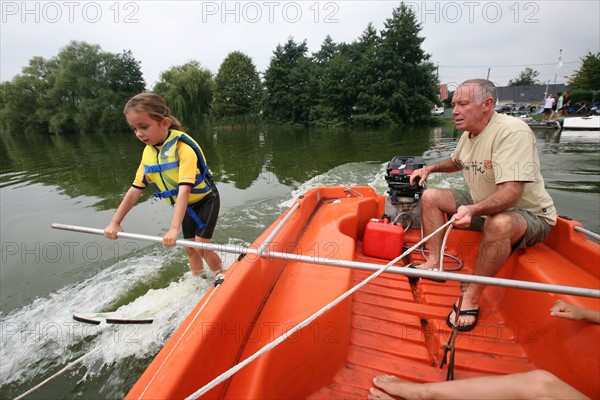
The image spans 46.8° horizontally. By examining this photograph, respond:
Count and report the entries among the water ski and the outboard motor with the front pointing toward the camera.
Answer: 1

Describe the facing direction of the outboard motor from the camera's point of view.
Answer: facing the viewer

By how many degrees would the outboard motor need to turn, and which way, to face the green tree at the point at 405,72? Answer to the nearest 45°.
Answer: approximately 180°

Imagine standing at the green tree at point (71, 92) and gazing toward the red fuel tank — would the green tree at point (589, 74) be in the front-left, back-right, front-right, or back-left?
front-left

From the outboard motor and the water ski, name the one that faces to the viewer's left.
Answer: the water ski

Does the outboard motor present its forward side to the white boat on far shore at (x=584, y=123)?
no

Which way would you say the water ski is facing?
to the viewer's left

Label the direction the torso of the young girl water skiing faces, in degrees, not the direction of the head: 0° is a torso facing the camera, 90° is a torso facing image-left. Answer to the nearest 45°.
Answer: approximately 45°
